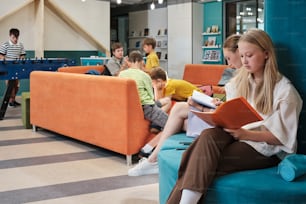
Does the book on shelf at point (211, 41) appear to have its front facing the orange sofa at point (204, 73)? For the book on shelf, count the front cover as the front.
yes

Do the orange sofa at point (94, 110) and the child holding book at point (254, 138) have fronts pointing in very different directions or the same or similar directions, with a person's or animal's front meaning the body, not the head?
very different directions

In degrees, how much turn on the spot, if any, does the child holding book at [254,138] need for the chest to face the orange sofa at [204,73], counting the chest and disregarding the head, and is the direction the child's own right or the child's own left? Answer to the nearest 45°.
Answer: approximately 135° to the child's own right

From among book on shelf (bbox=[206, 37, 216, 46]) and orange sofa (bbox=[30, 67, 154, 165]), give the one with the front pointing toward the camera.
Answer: the book on shelf

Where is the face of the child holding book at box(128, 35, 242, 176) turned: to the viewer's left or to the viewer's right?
to the viewer's left

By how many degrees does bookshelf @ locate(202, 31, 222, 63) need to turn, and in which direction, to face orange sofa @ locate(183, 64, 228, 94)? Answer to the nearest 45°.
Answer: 0° — it already faces it

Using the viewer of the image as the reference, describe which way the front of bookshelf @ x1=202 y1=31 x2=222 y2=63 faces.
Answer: facing the viewer

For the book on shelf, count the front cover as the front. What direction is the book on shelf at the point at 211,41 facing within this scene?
toward the camera
